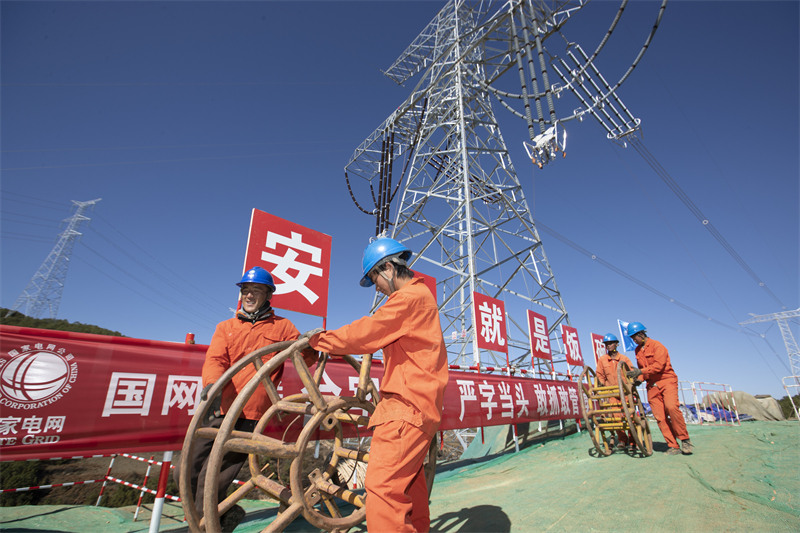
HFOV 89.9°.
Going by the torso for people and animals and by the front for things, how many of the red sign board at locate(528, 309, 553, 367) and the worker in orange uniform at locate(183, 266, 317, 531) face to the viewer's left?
0

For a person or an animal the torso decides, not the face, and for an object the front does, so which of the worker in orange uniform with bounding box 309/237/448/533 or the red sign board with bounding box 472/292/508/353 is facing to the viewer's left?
the worker in orange uniform

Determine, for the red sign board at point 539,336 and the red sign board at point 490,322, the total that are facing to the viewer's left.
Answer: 0

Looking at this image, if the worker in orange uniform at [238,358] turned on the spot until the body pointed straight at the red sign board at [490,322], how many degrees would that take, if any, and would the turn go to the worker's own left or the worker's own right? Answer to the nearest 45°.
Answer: approximately 135° to the worker's own left

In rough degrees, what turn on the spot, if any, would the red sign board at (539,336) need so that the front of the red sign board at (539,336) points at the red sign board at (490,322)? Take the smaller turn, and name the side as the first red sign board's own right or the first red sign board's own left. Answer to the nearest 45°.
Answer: approximately 90° to the first red sign board's own right

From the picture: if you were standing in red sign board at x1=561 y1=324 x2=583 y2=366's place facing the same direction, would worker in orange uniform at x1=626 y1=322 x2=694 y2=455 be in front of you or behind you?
in front

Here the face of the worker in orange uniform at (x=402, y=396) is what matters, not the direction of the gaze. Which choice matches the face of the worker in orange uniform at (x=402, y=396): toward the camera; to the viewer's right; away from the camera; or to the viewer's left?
to the viewer's left

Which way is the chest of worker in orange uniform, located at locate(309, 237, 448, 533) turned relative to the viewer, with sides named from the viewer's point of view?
facing to the left of the viewer

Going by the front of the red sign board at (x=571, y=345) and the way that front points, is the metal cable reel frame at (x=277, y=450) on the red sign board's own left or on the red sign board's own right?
on the red sign board's own right

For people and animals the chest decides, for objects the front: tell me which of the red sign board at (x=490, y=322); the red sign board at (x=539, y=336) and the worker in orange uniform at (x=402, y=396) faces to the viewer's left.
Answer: the worker in orange uniform

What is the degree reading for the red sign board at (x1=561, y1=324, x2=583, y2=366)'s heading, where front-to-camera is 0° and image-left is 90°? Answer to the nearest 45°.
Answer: approximately 315°

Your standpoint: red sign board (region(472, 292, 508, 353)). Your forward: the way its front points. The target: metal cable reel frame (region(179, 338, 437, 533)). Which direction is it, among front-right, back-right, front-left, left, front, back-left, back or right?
front-right
